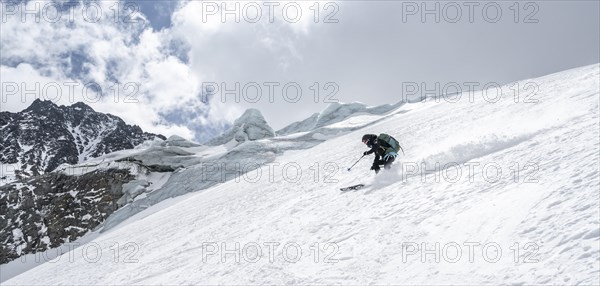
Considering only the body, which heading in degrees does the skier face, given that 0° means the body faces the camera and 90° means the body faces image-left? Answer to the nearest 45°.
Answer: approximately 90°
